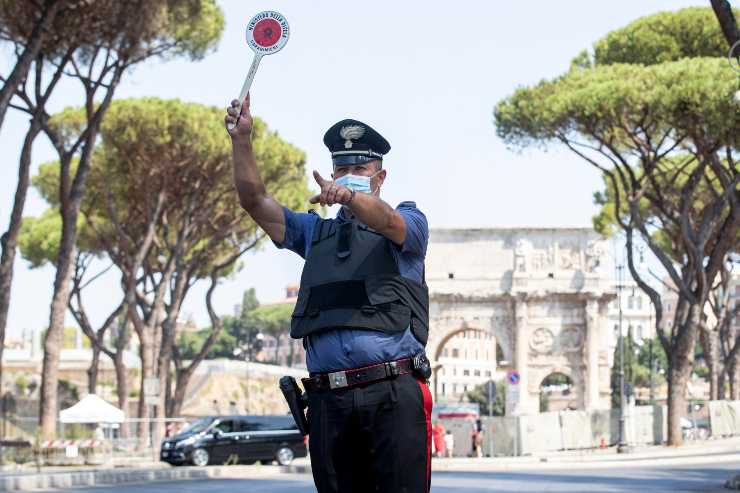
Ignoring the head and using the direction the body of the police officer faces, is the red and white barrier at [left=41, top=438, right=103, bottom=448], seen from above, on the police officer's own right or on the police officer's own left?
on the police officer's own right

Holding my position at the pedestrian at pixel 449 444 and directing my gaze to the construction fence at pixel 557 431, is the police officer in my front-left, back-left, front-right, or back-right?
back-right

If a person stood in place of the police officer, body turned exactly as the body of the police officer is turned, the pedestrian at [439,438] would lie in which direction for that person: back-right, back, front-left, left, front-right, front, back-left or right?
back-right

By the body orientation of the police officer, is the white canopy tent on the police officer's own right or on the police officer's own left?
on the police officer's own right

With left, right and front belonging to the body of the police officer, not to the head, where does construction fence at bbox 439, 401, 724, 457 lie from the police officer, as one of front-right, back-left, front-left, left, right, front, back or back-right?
back-right

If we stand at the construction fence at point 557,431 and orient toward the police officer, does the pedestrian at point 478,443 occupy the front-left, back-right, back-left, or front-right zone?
front-right

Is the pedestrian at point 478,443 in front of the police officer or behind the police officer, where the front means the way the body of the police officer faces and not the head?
behind

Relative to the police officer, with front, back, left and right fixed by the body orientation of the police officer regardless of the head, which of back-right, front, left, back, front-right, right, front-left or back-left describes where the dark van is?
back-right

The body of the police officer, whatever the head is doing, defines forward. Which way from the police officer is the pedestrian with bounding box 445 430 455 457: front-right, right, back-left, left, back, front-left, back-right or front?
back-right
